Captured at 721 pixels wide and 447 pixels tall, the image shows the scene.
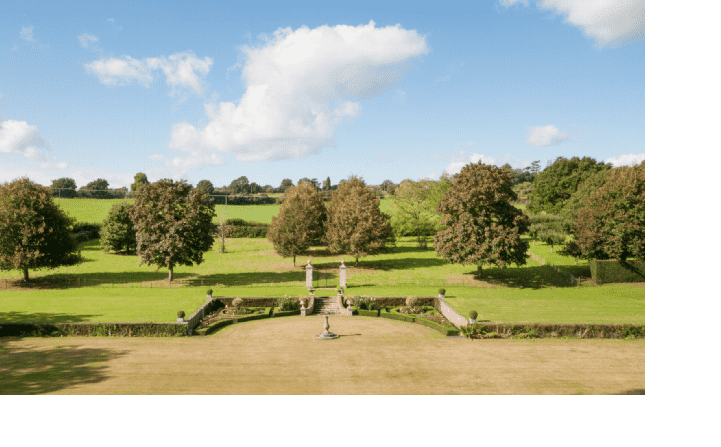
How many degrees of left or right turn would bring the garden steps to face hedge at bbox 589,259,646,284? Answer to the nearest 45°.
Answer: approximately 90° to its left

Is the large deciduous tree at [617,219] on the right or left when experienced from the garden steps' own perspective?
on its left

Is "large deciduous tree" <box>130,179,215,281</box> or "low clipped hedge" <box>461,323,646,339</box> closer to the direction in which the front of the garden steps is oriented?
the low clipped hedge

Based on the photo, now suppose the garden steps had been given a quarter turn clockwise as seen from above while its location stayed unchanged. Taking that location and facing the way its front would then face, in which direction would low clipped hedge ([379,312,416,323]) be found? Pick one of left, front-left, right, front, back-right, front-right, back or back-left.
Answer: back-left

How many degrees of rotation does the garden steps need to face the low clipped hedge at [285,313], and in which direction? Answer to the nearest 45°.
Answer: approximately 45° to its right

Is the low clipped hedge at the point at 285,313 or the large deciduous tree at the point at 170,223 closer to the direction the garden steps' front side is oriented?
the low clipped hedge

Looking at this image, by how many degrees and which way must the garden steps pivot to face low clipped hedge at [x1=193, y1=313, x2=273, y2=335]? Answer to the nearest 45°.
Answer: approximately 45° to its right

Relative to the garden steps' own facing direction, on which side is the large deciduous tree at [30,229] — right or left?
on its right

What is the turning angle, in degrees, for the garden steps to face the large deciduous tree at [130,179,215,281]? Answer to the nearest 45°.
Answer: approximately 135° to its right

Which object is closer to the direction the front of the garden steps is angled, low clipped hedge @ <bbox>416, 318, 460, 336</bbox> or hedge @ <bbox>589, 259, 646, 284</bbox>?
the low clipped hedge

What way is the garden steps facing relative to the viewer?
toward the camera
